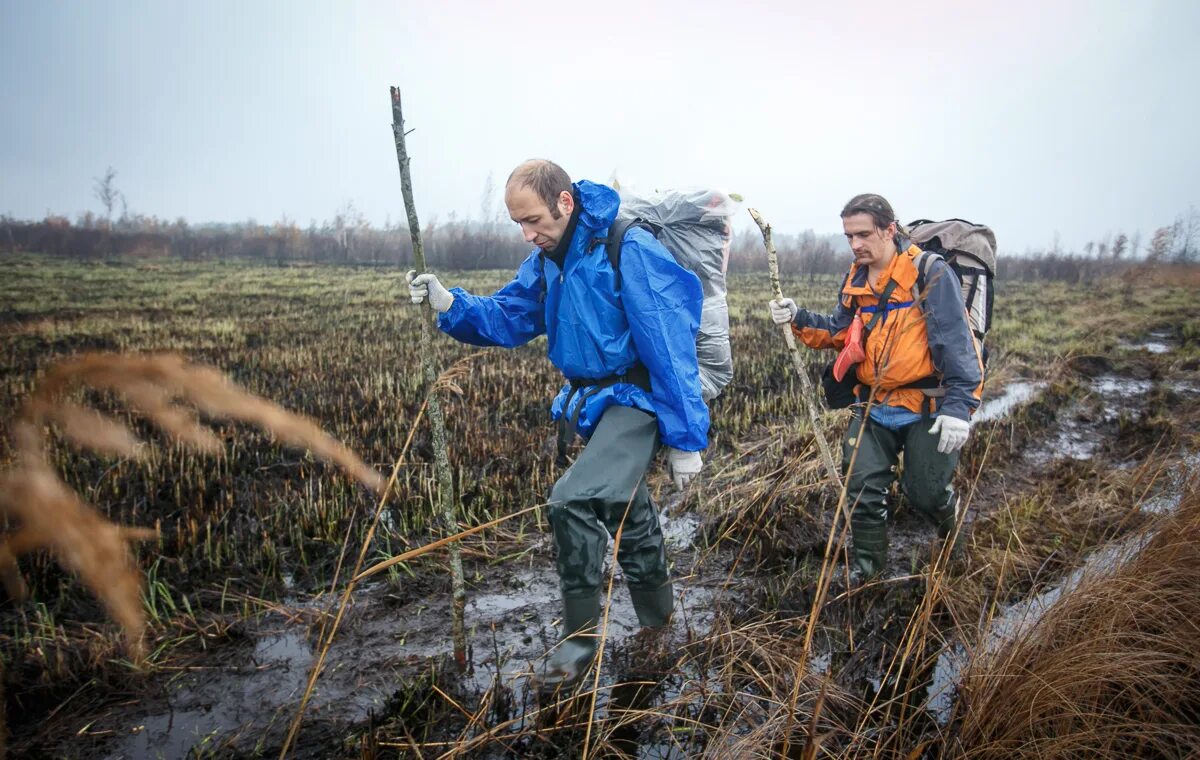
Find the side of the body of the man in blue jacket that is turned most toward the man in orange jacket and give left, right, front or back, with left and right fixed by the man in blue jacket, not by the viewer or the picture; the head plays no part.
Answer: back

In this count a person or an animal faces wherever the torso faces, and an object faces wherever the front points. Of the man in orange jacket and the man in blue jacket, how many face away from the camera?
0

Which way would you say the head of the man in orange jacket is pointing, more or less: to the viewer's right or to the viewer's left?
to the viewer's left

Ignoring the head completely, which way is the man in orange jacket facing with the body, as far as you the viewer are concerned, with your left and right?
facing the viewer and to the left of the viewer

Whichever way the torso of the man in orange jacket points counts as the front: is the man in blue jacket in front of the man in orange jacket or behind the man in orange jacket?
in front
